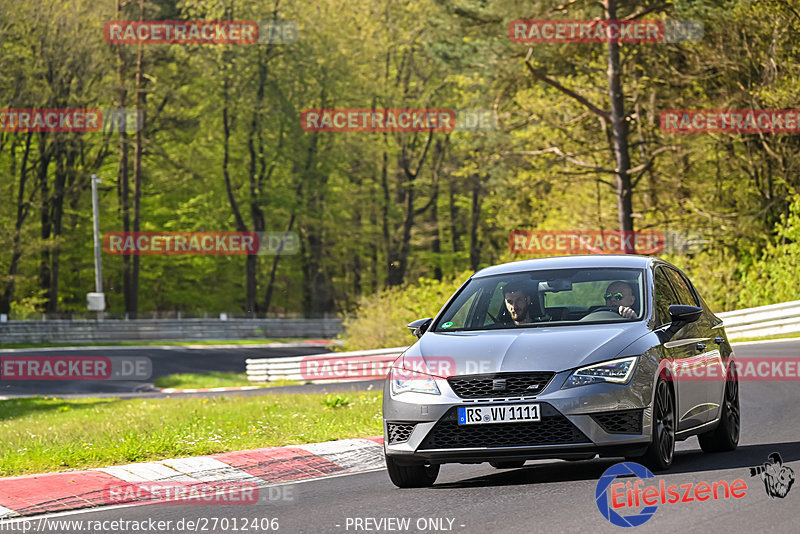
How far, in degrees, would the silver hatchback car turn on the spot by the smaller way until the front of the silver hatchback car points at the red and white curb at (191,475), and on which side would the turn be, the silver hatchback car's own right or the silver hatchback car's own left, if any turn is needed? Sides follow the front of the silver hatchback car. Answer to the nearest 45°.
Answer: approximately 45° to the silver hatchback car's own right

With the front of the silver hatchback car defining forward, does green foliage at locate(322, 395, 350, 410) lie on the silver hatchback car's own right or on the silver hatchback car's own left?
on the silver hatchback car's own right

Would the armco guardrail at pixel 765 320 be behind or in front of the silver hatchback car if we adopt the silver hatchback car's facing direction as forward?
behind

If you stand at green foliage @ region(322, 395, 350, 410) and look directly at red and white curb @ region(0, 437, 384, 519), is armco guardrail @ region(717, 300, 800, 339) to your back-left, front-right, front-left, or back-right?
back-left

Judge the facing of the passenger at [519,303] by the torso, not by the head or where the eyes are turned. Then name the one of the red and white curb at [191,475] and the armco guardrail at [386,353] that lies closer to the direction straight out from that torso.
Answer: the red and white curb

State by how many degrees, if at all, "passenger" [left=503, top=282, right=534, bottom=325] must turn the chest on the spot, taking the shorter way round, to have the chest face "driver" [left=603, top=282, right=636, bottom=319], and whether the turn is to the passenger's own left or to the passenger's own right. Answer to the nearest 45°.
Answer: approximately 135° to the passenger's own left

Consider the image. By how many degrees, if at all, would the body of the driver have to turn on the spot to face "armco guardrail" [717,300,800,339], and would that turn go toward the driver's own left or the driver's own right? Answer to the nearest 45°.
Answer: approximately 135° to the driver's own right

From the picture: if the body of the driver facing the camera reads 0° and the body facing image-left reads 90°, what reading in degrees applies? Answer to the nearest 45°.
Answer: approximately 45°

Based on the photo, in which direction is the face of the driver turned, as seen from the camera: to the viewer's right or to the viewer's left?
to the viewer's left

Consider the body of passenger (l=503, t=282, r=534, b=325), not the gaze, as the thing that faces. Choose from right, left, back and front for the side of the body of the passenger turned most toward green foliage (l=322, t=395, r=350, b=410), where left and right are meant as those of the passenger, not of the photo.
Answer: back

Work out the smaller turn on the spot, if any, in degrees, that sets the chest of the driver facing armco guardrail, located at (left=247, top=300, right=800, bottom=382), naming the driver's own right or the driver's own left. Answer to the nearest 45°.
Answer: approximately 135° to the driver's own right

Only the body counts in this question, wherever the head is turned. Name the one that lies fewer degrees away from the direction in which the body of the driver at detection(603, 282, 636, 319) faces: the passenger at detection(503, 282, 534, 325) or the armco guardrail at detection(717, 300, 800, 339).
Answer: the passenger
